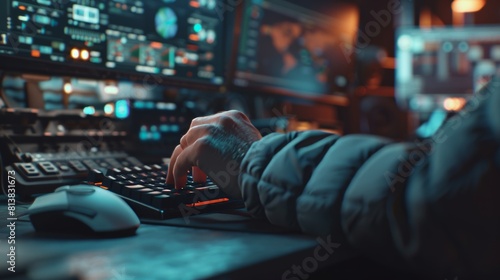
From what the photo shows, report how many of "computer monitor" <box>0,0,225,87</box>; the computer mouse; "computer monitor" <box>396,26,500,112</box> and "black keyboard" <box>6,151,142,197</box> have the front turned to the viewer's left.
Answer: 1

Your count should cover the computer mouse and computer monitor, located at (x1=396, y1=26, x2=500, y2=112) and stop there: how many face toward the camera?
1

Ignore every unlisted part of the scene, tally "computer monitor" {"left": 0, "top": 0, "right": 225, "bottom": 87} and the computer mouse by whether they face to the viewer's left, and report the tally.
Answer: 1

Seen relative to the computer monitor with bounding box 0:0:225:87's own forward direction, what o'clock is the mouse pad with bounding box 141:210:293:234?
The mouse pad is roughly at 1 o'clock from the computer monitor.

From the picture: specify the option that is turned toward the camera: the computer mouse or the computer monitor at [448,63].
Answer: the computer monitor

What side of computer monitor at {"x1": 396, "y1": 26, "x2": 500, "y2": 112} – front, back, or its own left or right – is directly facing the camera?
front

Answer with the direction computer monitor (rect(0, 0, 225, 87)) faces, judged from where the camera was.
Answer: facing the viewer and to the right of the viewer

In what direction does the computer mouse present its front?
to the viewer's left

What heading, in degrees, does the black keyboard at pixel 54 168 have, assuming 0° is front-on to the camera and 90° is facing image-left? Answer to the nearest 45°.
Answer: approximately 315°

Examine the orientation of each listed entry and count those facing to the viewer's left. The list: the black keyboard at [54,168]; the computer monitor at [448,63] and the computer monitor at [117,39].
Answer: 0

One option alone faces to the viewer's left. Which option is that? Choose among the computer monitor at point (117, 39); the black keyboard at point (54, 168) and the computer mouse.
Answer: the computer mouse

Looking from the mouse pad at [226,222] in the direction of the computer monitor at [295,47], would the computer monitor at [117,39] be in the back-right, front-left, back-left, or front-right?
front-left

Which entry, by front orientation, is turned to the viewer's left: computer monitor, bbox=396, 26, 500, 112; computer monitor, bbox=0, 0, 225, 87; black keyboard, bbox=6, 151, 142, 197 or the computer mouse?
the computer mouse
